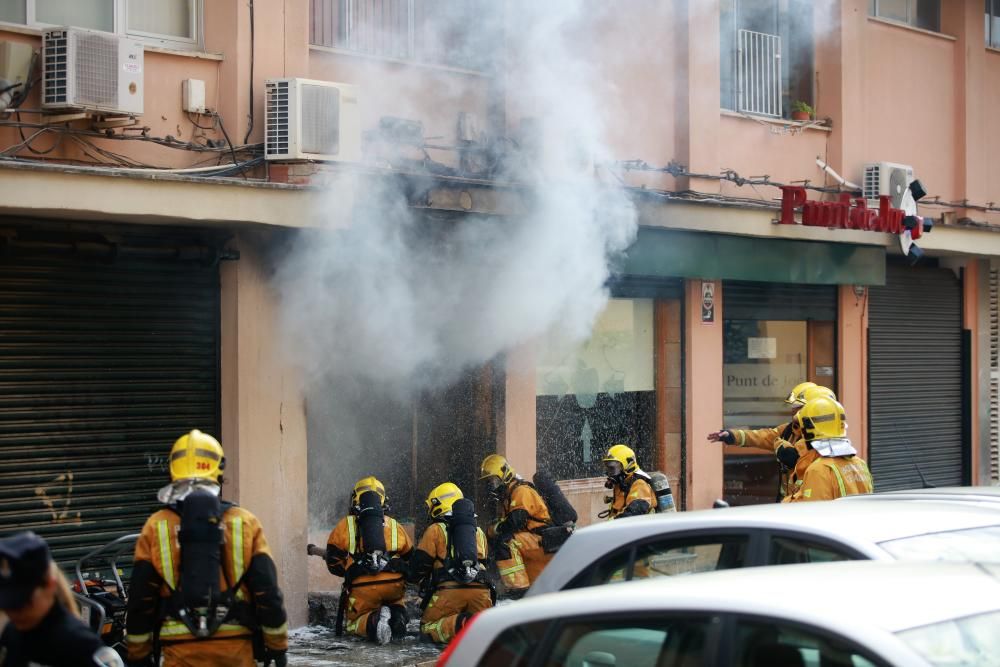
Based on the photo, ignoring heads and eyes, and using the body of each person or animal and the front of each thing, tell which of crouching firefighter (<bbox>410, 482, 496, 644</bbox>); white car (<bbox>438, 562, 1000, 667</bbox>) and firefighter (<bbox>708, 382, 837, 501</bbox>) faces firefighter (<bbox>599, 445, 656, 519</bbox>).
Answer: firefighter (<bbox>708, 382, 837, 501</bbox>)

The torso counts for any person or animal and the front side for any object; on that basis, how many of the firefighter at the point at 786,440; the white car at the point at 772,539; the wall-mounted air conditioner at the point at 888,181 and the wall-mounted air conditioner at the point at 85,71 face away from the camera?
0

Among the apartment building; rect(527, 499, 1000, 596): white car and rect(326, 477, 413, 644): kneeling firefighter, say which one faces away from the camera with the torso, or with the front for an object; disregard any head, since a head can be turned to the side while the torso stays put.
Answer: the kneeling firefighter

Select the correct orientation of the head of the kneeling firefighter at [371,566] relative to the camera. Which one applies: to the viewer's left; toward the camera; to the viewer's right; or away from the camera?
away from the camera

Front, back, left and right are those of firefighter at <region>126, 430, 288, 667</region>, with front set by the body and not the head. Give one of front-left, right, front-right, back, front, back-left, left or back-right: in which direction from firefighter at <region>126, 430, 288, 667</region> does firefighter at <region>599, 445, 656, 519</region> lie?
front-right

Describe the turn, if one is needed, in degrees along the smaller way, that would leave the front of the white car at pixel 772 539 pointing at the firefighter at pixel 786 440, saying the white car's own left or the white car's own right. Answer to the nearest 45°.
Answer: approximately 135° to the white car's own left

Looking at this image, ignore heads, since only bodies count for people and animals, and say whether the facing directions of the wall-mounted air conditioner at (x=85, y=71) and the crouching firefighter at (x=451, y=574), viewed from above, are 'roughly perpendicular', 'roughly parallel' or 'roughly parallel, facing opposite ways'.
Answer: roughly parallel, facing opposite ways

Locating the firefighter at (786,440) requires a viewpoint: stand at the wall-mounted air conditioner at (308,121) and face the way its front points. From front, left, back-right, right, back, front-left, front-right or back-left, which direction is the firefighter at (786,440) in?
front-left

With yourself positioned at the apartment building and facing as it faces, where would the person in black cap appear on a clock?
The person in black cap is roughly at 2 o'clock from the apartment building.

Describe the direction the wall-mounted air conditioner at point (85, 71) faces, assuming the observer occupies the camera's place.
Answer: facing the viewer and to the right of the viewer

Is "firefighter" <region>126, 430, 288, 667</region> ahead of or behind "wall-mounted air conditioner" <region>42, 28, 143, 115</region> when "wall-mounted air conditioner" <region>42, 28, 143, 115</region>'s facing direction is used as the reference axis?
ahead

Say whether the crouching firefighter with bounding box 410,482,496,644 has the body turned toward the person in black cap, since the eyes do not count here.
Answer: no

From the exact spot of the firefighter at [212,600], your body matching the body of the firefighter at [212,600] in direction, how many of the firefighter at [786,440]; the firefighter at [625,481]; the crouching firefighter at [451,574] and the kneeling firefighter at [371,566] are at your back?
0

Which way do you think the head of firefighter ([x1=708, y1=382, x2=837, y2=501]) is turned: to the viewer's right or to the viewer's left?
to the viewer's left

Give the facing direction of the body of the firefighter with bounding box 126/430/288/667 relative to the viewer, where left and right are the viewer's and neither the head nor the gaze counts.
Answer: facing away from the viewer

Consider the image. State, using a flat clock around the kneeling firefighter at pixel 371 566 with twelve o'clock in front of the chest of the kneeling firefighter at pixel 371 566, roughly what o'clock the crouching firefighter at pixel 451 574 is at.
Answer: the crouching firefighter at pixel 451 574 is roughly at 3 o'clock from the kneeling firefighter at pixel 371 566.

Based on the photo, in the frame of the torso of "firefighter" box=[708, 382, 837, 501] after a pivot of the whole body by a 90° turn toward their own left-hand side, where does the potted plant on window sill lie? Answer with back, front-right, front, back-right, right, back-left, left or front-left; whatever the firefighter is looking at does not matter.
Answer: back

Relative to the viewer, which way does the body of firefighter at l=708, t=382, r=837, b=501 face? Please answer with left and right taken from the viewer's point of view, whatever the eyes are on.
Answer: facing to the left of the viewer

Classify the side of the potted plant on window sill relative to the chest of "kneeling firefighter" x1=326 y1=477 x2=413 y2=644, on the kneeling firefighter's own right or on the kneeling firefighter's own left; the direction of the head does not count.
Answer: on the kneeling firefighter's own right

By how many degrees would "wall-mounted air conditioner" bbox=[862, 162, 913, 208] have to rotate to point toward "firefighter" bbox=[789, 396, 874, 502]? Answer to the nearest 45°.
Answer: approximately 45° to its right

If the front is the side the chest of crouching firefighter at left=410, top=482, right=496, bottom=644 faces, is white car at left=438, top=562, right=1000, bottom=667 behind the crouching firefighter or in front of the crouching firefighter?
behind

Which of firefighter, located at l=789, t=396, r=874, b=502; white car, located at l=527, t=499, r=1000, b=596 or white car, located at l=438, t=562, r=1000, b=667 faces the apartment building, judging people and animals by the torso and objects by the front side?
the firefighter
